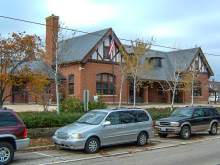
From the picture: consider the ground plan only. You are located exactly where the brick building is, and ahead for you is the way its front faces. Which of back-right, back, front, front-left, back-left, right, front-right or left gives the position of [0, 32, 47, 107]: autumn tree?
front-right

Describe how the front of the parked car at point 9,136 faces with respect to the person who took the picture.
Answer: facing to the left of the viewer

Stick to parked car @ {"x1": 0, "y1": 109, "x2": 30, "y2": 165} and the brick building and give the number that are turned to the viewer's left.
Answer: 1

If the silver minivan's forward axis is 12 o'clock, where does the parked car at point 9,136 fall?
The parked car is roughly at 12 o'clock from the silver minivan.

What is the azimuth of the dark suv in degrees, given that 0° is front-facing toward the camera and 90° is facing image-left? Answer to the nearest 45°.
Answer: approximately 45°

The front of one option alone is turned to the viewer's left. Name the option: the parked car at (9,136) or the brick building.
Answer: the parked car

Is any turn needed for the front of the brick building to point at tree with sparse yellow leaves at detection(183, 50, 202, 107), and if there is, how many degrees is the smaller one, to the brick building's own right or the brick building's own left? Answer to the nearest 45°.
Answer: approximately 45° to the brick building's own left

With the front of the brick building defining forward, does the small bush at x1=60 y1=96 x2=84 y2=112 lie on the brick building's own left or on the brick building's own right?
on the brick building's own right

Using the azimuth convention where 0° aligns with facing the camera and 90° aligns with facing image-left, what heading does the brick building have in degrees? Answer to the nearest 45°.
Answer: approximately 315°

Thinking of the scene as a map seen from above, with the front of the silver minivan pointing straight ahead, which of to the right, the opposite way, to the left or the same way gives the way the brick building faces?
to the left

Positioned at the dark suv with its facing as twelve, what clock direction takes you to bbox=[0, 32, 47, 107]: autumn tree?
The autumn tree is roughly at 1 o'clock from the dark suv.

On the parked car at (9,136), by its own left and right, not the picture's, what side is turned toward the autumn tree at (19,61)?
right
